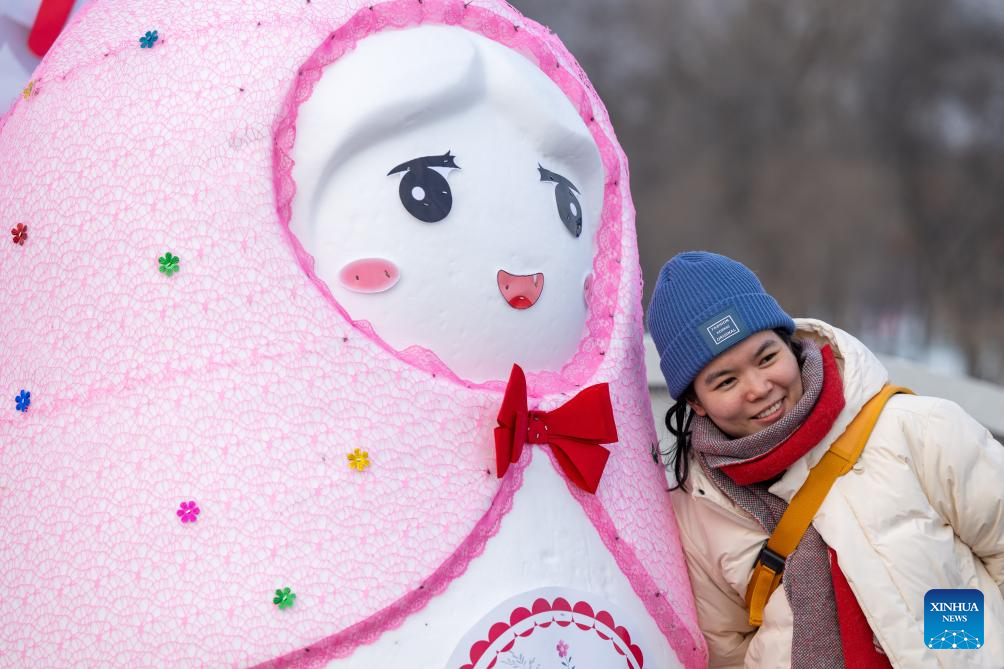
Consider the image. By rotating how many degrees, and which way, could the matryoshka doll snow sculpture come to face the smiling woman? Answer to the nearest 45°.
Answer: approximately 45° to its left

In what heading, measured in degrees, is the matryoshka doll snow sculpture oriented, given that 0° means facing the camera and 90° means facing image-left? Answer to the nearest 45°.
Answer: approximately 315°

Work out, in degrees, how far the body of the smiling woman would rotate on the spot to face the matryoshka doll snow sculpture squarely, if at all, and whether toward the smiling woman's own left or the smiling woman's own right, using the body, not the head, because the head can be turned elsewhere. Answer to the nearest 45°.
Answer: approximately 45° to the smiling woman's own right
